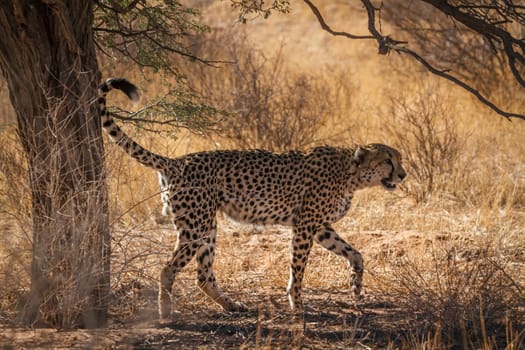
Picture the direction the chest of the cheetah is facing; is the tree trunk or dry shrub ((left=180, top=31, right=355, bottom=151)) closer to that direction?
the dry shrub

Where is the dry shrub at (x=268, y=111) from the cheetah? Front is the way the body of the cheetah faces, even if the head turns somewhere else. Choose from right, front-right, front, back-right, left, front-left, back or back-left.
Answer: left

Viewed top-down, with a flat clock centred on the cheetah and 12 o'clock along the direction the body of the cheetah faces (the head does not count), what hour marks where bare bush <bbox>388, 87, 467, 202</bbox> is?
The bare bush is roughly at 10 o'clock from the cheetah.

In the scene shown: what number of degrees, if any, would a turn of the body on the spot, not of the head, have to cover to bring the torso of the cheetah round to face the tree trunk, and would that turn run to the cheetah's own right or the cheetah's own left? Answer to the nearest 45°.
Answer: approximately 135° to the cheetah's own right

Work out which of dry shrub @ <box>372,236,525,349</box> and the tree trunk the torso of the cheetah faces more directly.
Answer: the dry shrub

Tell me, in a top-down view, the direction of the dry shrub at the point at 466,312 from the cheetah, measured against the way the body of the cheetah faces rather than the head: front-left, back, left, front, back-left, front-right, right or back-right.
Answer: front-right

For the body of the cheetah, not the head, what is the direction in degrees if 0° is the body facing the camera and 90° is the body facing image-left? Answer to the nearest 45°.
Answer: approximately 270°

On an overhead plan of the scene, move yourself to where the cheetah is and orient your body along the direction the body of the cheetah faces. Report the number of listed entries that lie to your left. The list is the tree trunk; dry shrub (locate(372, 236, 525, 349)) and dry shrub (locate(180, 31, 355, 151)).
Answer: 1

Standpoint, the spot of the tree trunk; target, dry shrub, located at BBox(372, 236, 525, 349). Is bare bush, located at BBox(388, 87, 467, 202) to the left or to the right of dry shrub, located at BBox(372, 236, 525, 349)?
left

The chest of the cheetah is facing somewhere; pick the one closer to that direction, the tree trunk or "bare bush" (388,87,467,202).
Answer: the bare bush
